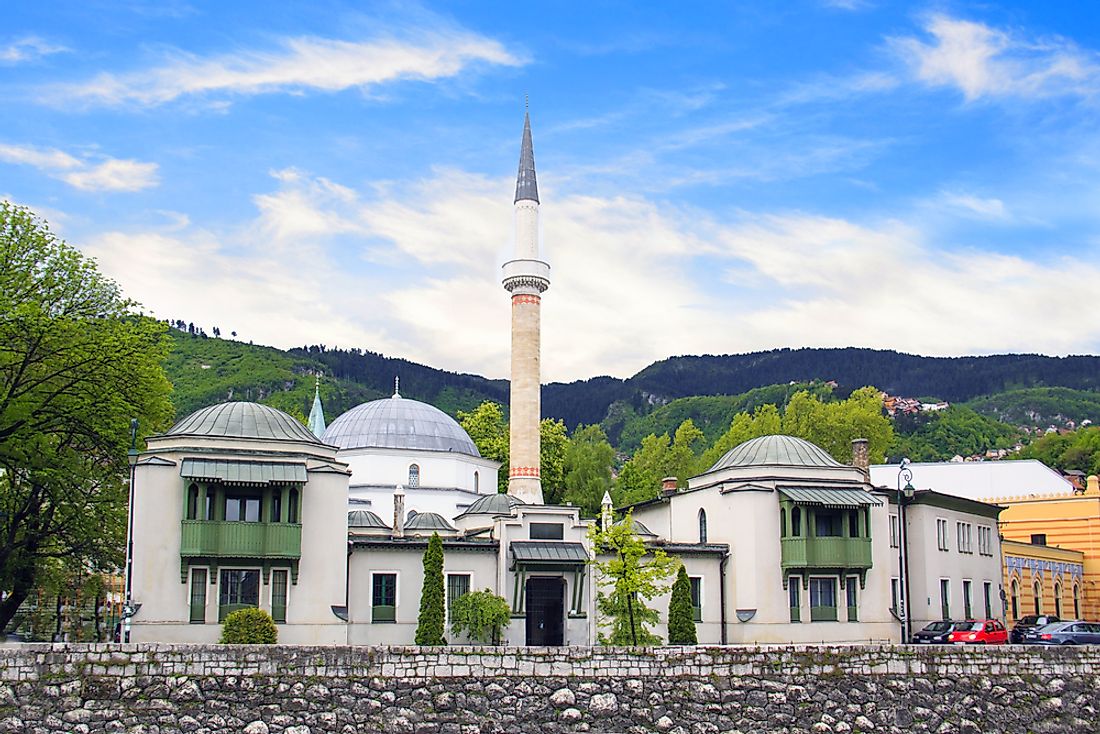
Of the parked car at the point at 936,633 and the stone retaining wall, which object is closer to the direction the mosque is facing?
the stone retaining wall

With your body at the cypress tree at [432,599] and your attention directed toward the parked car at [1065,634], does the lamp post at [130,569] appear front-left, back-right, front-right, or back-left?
back-right

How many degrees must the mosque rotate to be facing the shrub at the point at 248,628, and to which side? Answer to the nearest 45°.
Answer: approximately 45° to its right

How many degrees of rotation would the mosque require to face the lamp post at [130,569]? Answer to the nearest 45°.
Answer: approximately 45° to its right

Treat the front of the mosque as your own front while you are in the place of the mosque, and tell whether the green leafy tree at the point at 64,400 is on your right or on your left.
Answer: on your right

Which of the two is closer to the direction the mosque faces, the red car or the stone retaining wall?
the stone retaining wall

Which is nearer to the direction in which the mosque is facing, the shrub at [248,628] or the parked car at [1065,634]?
the shrub

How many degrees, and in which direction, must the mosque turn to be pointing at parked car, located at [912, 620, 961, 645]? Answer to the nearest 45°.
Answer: approximately 90° to its left

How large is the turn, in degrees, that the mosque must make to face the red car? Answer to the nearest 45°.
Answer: approximately 90° to its left

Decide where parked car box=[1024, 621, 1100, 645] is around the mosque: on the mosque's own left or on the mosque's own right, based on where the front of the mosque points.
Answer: on the mosque's own left

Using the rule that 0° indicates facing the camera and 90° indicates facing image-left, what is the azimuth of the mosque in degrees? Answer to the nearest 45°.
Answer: approximately 0°

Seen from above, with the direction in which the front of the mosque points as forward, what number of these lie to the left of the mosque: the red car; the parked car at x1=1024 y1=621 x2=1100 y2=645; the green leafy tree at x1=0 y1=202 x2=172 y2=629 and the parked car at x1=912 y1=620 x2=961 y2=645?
3
